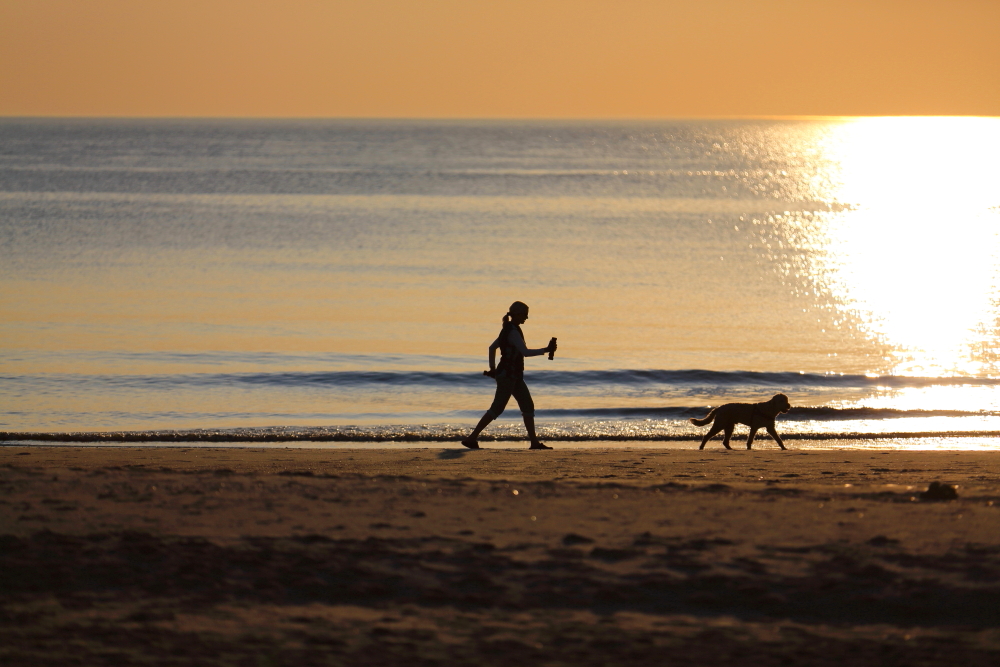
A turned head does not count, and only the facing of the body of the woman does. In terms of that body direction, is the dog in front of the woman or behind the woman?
in front

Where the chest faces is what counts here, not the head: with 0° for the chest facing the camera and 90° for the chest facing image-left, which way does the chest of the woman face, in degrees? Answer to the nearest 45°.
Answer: approximately 270°

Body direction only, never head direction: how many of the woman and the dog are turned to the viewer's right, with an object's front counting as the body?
2

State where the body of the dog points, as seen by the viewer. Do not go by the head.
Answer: to the viewer's right

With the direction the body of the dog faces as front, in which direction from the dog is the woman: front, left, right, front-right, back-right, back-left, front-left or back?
back-right

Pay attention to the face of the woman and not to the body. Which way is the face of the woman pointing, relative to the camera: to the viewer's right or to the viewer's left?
to the viewer's right
